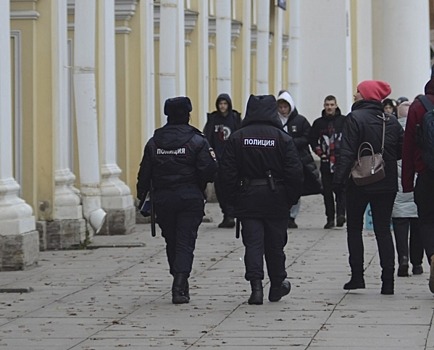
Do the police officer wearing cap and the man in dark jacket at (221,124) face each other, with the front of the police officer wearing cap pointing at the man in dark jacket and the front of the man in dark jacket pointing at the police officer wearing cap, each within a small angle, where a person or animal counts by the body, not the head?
yes

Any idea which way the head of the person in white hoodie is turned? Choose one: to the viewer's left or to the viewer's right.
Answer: to the viewer's left

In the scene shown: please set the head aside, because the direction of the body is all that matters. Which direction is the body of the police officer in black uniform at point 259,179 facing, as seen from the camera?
away from the camera

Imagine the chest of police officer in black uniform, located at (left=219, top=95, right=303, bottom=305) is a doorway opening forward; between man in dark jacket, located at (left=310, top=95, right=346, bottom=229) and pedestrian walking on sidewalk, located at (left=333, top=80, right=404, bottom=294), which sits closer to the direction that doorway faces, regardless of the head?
the man in dark jacket

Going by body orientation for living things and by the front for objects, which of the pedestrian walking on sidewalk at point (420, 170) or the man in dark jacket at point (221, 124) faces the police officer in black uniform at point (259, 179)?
the man in dark jacket

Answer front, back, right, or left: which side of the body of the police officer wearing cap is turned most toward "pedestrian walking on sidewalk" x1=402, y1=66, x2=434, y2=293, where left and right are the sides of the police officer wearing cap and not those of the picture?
right

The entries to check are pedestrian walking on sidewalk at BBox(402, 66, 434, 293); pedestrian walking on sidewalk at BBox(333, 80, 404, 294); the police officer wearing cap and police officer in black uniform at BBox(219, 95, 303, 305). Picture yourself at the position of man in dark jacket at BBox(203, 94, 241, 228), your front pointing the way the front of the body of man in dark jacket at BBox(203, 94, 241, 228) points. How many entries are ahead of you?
4

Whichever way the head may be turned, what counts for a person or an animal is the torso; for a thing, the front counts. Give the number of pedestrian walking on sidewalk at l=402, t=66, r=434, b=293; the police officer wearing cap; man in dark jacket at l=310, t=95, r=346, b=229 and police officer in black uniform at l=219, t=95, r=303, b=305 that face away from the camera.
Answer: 3

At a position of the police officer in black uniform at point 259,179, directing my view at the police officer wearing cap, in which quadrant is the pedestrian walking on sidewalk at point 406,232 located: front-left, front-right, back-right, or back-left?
back-right

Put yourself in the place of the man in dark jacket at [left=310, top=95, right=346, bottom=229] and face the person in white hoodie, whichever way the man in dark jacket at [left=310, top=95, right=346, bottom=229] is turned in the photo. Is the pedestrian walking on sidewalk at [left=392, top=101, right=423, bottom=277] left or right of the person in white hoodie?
left

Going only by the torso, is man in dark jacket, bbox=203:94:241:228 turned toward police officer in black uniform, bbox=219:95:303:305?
yes

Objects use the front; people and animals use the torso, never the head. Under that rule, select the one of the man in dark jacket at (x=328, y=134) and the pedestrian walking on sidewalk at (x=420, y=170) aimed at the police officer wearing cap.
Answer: the man in dark jacket

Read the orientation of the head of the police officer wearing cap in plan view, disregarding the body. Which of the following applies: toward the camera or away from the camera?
away from the camera

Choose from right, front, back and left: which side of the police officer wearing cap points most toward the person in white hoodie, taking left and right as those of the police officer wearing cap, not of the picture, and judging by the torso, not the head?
front

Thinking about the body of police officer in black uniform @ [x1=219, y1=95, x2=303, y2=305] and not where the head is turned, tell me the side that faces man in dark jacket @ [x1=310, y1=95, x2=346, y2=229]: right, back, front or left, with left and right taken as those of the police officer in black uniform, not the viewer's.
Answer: front

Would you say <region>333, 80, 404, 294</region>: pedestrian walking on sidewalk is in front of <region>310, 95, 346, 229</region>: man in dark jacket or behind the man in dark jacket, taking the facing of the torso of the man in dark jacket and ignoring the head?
in front

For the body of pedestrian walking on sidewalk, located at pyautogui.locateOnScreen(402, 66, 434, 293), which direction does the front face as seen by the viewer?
away from the camera

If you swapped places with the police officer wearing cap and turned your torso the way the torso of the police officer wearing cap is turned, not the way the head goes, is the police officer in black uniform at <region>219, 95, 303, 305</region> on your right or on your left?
on your right

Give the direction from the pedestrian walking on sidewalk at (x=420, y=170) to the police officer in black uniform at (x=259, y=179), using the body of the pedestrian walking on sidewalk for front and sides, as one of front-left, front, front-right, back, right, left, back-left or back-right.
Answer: left
